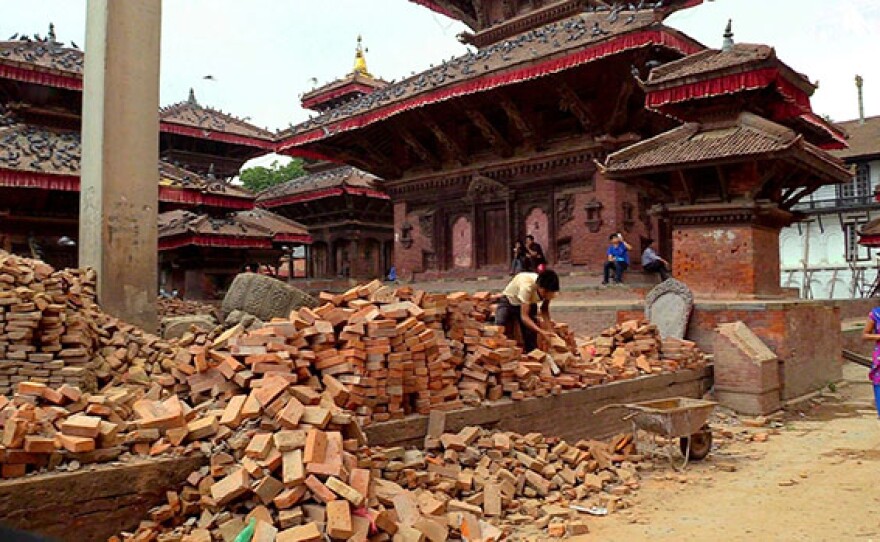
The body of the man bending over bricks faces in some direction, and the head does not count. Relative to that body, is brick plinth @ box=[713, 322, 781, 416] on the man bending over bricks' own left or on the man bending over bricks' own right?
on the man bending over bricks' own left

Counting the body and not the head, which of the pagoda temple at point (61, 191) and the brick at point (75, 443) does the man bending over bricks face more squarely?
the brick

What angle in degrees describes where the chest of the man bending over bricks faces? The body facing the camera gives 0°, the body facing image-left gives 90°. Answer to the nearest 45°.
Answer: approximately 315°

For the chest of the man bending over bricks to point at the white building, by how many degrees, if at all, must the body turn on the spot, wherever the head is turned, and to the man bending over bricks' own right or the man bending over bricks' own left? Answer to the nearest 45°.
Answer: approximately 90° to the man bending over bricks' own left

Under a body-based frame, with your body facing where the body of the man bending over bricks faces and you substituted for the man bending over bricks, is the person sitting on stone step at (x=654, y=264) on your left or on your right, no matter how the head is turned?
on your left

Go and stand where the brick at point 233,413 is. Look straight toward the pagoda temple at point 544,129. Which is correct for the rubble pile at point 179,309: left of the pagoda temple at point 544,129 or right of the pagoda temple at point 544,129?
left

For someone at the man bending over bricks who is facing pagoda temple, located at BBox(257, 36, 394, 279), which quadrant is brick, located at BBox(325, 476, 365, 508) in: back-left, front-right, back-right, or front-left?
back-left

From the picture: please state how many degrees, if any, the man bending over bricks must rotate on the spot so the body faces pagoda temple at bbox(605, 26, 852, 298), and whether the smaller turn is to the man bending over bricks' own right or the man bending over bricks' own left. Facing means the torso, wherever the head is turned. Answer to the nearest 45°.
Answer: approximately 90° to the man bending over bricks' own left

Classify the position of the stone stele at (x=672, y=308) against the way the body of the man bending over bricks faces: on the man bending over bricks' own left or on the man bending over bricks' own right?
on the man bending over bricks' own left

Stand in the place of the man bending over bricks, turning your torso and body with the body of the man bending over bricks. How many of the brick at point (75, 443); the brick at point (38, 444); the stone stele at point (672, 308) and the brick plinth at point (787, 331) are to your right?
2

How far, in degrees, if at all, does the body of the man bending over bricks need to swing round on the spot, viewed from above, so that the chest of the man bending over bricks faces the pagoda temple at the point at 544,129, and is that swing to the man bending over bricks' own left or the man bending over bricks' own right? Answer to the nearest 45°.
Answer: approximately 135° to the man bending over bricks' own left

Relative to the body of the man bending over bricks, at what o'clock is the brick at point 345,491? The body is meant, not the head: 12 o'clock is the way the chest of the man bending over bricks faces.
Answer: The brick is roughly at 2 o'clock from the man bending over bricks.
